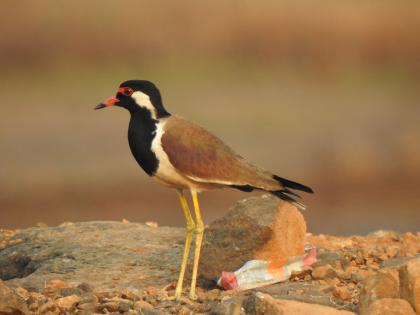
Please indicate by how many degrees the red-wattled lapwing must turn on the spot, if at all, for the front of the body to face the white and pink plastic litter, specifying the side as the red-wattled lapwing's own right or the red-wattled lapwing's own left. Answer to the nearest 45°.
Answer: approximately 135° to the red-wattled lapwing's own right

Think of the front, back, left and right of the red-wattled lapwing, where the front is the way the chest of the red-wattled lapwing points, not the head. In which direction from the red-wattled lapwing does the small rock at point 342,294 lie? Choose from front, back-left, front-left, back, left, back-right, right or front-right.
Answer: back

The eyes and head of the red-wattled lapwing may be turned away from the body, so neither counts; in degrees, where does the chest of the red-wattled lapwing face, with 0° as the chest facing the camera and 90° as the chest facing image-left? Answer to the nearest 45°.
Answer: approximately 90°

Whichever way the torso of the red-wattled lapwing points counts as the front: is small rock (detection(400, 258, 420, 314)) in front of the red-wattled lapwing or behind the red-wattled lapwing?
behind

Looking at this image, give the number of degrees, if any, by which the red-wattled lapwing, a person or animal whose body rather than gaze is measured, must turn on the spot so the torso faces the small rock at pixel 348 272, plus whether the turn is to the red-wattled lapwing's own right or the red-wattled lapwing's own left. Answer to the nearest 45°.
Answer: approximately 180°

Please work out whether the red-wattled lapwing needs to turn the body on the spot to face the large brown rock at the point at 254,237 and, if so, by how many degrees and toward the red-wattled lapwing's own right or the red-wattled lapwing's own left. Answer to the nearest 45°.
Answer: approximately 135° to the red-wattled lapwing's own right
